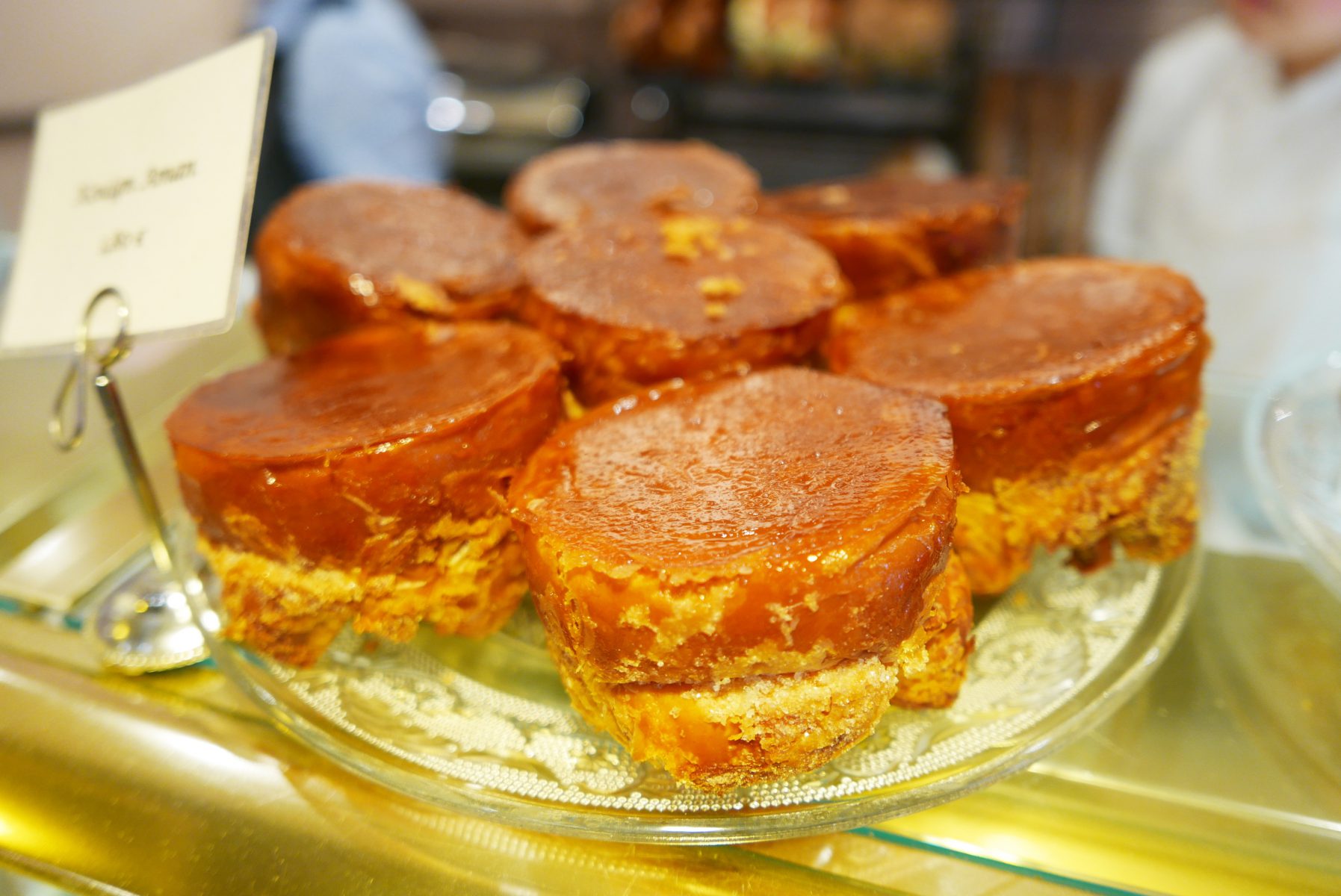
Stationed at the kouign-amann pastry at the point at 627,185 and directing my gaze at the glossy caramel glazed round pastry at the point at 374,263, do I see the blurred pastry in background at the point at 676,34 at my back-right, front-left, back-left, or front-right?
back-right

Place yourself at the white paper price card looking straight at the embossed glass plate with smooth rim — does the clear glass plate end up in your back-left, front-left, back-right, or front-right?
front-left

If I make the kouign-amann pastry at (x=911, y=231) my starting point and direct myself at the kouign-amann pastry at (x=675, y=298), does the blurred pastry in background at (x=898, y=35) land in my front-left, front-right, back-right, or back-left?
back-right
